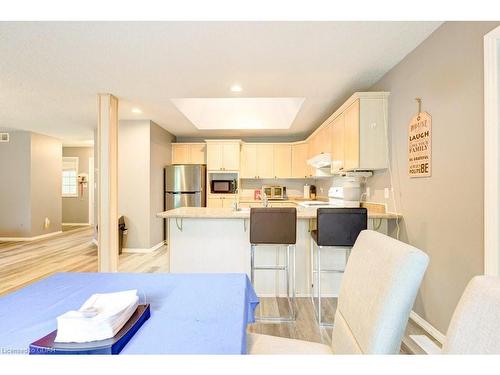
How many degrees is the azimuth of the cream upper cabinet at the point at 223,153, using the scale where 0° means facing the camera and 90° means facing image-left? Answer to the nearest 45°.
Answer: approximately 0°

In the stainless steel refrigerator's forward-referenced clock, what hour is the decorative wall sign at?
The decorative wall sign is roughly at 11 o'clock from the stainless steel refrigerator.

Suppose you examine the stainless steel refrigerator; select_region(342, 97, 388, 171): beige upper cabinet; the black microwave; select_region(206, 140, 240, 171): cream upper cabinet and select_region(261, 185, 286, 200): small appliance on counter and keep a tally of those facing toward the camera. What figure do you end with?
4

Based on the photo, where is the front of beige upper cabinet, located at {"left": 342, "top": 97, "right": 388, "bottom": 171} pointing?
to the viewer's left

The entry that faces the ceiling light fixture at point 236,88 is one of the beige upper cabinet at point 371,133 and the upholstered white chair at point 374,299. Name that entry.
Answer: the beige upper cabinet

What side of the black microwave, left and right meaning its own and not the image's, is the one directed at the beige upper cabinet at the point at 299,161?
left

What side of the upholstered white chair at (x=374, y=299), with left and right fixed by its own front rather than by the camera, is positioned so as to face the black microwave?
right

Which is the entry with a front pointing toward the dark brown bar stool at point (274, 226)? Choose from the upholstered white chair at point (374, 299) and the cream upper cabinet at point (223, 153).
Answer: the cream upper cabinet

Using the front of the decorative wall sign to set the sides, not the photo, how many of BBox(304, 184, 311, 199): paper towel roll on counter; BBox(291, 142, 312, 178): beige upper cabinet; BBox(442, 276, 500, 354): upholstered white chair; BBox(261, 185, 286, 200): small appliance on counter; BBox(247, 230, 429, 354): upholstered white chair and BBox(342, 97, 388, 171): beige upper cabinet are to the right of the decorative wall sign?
4

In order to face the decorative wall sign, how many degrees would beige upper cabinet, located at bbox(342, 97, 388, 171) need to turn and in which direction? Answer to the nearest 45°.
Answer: approximately 135° to its left

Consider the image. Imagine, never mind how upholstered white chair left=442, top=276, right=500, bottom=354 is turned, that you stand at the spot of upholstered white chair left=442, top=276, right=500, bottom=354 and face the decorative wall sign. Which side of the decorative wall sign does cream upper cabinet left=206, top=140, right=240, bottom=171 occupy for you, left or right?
left

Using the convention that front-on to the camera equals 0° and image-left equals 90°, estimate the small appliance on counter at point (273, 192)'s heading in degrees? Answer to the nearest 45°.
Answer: approximately 0°
